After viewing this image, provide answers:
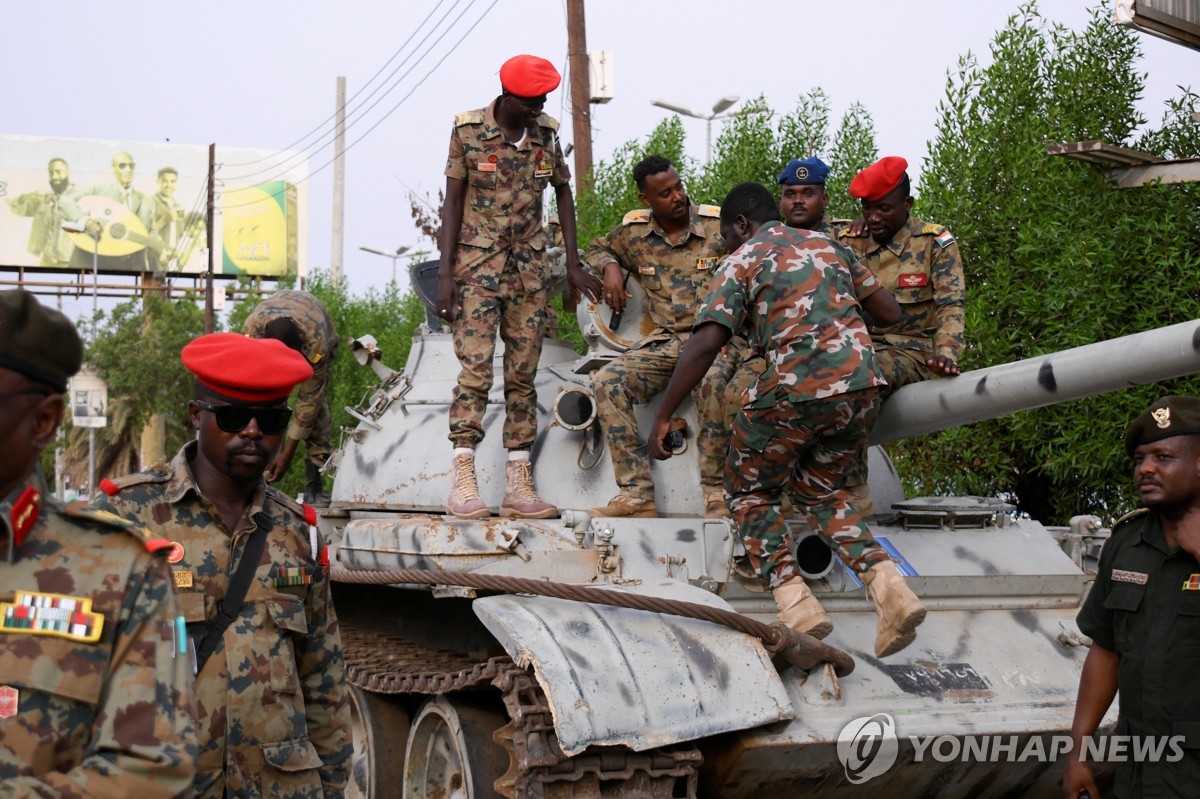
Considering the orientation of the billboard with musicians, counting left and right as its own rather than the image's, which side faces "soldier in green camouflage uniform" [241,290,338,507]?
front

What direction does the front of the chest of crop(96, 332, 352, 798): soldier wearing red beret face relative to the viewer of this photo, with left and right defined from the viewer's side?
facing the viewer

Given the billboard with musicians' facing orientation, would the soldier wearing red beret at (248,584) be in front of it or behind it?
in front

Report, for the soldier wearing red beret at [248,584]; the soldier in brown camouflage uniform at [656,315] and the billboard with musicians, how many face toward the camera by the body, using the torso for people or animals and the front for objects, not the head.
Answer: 3

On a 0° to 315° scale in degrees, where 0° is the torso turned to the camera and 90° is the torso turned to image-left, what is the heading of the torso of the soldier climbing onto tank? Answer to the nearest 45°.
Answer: approximately 135°

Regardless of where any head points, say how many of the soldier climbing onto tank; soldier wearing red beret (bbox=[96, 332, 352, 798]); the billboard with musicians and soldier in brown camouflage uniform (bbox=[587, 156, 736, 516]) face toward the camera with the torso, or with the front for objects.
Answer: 3

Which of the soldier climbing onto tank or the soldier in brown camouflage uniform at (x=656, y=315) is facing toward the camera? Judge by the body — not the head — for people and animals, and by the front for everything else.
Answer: the soldier in brown camouflage uniform

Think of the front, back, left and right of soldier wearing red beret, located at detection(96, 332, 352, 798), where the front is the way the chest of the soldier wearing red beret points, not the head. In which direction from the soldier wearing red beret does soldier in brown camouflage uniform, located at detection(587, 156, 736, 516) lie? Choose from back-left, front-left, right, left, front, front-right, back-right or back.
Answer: back-left

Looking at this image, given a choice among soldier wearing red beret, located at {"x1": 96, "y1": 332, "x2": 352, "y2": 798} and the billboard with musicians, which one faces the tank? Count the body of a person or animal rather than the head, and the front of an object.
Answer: the billboard with musicians

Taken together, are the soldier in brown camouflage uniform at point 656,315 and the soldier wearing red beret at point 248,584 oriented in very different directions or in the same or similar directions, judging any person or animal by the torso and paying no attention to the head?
same or similar directions

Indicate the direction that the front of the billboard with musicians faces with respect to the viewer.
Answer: facing the viewer
